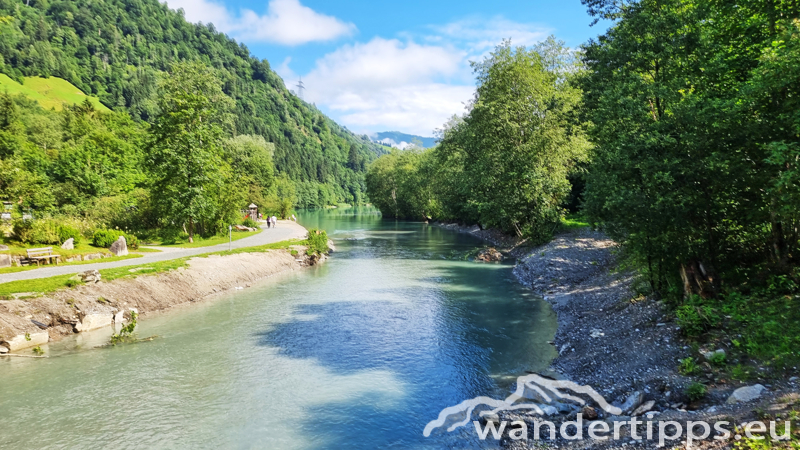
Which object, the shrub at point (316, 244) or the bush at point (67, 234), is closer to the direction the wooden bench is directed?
the shrub

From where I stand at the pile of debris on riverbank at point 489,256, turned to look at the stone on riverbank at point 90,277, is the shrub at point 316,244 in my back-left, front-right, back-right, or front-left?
front-right

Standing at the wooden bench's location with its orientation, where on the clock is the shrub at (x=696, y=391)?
The shrub is roughly at 1 o'clock from the wooden bench.

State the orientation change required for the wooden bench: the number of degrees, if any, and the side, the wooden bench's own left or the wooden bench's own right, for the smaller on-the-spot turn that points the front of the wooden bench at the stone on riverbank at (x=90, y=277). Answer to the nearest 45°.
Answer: approximately 45° to the wooden bench's own right

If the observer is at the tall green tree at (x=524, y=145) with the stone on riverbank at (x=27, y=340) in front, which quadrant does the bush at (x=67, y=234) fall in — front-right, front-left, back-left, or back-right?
front-right

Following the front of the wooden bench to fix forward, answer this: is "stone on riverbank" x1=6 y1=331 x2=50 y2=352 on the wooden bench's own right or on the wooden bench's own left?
on the wooden bench's own right

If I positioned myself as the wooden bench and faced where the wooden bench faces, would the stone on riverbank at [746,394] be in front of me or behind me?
in front

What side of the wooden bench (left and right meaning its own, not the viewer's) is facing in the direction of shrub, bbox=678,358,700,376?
front

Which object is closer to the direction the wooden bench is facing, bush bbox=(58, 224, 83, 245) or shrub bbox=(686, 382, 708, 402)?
the shrub

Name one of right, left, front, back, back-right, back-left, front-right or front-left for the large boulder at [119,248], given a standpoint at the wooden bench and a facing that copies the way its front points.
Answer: left

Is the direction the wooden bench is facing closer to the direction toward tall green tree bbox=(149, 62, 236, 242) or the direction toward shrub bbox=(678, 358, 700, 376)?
the shrub

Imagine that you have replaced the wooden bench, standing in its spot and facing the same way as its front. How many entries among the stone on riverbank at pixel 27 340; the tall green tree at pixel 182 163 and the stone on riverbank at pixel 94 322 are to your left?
1

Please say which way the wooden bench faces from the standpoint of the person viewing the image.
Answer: facing the viewer and to the right of the viewer

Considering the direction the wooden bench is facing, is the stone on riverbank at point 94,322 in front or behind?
in front

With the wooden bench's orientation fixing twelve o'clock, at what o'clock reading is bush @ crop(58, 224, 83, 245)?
The bush is roughly at 8 o'clock from the wooden bench.
